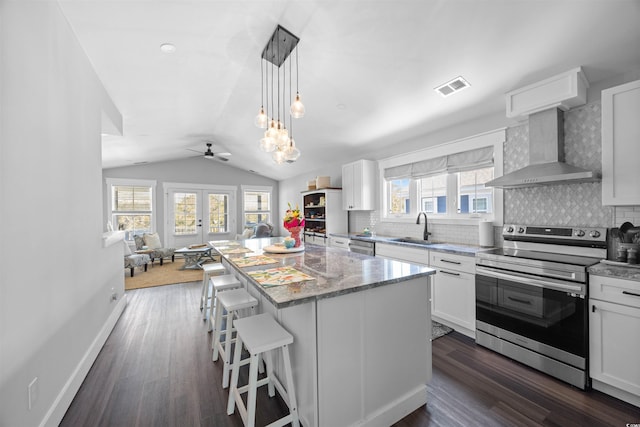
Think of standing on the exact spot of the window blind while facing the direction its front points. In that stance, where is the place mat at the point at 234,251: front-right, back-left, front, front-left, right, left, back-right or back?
front

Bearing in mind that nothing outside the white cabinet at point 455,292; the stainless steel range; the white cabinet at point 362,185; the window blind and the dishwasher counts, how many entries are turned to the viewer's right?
0

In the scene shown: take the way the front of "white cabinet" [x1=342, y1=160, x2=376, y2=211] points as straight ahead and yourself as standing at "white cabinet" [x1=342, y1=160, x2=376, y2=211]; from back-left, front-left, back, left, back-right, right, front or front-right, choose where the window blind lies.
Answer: left

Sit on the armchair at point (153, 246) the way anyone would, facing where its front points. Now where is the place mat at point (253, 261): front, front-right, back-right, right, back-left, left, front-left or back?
front-right

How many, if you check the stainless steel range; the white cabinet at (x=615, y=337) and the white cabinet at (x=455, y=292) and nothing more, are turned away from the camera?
0

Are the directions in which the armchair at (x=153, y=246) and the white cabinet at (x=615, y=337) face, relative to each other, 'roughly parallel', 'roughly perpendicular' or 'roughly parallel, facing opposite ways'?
roughly parallel, facing opposite ways

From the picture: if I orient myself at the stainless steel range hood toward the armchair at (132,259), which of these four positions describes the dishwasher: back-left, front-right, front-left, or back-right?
front-right

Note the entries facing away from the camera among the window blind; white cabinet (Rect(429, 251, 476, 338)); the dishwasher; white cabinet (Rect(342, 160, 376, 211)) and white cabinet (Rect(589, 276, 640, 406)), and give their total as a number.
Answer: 0

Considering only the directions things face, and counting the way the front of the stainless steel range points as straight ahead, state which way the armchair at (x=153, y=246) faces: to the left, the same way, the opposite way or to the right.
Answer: the opposite way

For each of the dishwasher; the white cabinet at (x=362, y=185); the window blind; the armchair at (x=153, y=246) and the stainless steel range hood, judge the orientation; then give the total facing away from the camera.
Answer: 0

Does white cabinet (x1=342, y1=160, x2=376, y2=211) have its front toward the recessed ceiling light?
yes

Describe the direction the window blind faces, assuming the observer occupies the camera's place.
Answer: facing the viewer and to the left of the viewer

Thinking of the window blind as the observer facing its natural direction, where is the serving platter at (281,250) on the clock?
The serving platter is roughly at 12 o'clock from the window blind.

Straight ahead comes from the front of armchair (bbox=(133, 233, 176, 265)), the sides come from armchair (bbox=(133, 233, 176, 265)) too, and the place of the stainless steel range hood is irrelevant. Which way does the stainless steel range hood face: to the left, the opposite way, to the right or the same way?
the opposite way

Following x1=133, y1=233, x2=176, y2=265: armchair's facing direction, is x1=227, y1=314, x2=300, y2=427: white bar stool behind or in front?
in front

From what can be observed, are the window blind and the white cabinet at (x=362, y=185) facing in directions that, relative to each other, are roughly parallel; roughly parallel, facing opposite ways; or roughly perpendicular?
roughly parallel

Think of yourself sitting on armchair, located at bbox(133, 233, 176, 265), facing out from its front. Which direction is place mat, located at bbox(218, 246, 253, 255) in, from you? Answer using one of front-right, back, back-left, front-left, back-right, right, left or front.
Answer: front-right

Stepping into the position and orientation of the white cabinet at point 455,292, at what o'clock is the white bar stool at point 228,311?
The white bar stool is roughly at 12 o'clock from the white cabinet.
